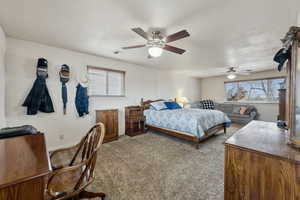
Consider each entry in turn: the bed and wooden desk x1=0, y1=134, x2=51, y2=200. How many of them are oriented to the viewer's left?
0

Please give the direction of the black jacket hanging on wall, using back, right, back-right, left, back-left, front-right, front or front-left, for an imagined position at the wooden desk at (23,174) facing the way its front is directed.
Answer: back-left

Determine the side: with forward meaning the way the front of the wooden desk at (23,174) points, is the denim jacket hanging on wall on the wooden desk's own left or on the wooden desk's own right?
on the wooden desk's own left

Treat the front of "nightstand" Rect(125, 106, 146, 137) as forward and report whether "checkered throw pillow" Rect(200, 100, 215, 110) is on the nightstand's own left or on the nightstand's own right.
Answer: on the nightstand's own left

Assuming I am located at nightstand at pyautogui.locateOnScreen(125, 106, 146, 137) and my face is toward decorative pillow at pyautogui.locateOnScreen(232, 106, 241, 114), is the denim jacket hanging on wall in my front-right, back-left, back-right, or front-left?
back-right

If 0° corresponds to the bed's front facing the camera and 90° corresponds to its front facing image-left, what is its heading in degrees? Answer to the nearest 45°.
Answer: approximately 315°

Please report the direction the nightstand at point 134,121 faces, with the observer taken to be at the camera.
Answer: facing the viewer and to the right of the viewer

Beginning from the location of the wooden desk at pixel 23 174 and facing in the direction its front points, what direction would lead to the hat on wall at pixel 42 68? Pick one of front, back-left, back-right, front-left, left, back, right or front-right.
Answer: back-left

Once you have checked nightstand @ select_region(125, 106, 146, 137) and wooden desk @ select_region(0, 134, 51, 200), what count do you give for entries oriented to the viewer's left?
0

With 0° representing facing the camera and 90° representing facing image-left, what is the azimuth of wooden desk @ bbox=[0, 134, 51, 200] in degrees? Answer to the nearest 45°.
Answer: approximately 315°

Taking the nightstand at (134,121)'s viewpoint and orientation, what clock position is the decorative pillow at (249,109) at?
The decorative pillow is roughly at 10 o'clock from the nightstand.

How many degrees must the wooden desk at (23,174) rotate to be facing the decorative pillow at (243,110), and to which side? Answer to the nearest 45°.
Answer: approximately 45° to its left

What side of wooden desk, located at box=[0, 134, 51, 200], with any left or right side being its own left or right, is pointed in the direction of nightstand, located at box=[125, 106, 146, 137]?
left

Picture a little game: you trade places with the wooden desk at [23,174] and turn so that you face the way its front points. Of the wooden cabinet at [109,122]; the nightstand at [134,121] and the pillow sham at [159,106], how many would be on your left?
3
